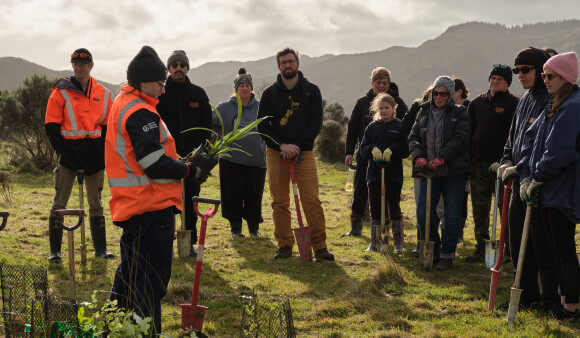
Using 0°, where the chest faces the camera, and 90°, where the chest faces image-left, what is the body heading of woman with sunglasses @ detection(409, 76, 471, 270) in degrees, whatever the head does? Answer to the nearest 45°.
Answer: approximately 45°

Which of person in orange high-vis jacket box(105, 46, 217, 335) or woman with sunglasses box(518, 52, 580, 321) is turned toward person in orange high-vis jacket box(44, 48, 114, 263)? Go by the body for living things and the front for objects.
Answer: the woman with sunglasses

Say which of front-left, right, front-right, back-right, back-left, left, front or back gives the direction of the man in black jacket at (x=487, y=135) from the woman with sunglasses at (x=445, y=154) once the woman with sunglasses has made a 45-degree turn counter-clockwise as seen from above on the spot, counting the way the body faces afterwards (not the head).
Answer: back-left

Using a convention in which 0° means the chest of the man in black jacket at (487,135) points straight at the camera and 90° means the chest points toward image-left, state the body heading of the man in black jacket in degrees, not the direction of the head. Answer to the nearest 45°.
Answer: approximately 45°

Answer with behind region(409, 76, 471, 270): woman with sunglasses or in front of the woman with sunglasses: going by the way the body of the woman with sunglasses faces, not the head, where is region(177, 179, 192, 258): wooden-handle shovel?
in front

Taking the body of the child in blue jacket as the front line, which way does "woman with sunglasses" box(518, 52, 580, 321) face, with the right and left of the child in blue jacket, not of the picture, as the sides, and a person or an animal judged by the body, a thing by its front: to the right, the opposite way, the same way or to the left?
to the right

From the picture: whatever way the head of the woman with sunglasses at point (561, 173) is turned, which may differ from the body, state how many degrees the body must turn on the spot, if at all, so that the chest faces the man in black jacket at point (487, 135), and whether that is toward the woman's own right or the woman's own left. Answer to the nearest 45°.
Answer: approximately 90° to the woman's own right

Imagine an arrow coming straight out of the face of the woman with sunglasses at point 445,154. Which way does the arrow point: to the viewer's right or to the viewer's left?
to the viewer's left

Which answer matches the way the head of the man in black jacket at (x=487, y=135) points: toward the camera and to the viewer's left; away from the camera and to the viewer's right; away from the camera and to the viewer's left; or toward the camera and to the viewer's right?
toward the camera and to the viewer's left

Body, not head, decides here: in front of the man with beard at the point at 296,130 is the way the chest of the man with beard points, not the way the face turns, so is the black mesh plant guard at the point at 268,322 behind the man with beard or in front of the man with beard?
in front

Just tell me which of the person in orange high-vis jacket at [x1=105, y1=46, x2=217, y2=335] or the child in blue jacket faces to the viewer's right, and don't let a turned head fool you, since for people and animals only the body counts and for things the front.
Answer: the person in orange high-vis jacket
